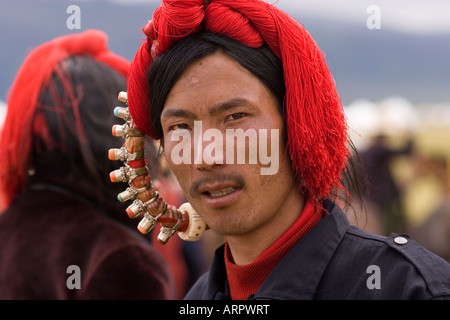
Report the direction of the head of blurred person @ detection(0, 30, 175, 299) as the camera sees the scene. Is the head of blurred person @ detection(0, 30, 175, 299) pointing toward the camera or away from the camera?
away from the camera

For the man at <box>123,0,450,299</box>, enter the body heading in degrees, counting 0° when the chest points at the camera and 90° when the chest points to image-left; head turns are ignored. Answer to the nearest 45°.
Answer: approximately 45°

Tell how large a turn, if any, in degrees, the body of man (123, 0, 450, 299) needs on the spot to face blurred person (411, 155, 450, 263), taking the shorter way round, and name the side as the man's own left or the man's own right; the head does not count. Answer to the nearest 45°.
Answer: approximately 180°

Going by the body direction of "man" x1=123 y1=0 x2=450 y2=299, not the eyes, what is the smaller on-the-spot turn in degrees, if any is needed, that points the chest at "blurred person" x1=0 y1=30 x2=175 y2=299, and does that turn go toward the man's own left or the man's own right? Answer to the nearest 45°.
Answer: approximately 90° to the man's own right
